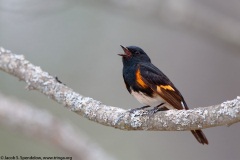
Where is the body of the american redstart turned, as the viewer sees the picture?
to the viewer's left

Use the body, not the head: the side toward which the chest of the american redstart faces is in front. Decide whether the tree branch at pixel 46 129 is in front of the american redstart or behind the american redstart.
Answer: in front
